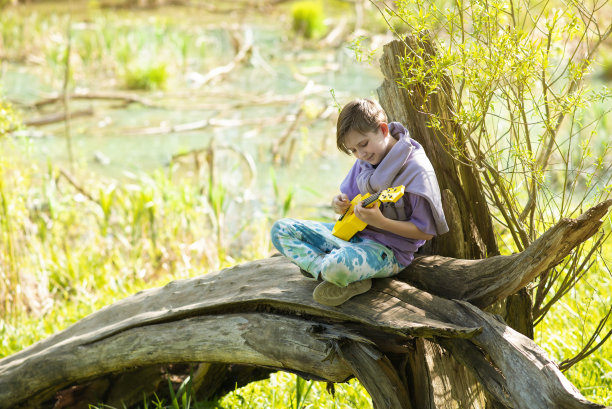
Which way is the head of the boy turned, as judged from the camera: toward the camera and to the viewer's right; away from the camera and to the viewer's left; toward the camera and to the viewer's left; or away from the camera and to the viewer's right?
toward the camera and to the viewer's left

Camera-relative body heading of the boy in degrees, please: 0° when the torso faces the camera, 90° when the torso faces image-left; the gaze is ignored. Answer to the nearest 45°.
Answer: approximately 45°
